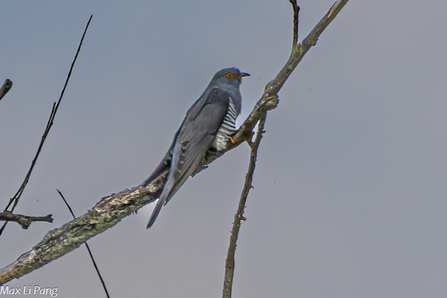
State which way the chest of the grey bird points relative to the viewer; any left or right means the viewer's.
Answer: facing to the right of the viewer

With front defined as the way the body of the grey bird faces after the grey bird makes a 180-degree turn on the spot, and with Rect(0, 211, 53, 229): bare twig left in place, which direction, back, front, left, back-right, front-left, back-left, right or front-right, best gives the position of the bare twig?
front-left

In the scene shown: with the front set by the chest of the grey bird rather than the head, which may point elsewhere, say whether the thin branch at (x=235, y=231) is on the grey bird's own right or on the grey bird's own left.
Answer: on the grey bird's own right

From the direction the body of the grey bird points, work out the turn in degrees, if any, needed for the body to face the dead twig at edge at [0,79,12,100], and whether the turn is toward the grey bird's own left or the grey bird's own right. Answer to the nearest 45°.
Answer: approximately 135° to the grey bird's own right
